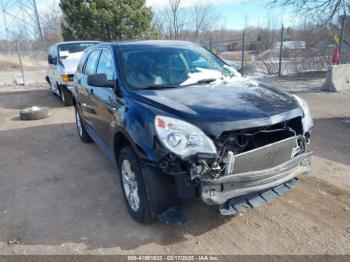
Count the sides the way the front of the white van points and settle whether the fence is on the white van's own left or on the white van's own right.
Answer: on the white van's own left

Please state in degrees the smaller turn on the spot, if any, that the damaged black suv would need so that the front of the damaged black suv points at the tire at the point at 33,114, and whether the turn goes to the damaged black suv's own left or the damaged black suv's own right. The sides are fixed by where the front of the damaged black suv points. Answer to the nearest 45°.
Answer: approximately 180°

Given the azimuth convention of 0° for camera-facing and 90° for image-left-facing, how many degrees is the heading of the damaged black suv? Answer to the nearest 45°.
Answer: approximately 315°

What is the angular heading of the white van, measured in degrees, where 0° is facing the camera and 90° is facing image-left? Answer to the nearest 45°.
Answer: approximately 315°

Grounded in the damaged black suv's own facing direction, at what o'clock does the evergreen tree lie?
The evergreen tree is roughly at 7 o'clock from the damaged black suv.

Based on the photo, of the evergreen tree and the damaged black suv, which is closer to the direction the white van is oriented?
the damaged black suv

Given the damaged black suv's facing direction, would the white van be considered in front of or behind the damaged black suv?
behind

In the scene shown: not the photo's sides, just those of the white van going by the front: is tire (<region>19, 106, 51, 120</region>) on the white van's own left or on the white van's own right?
on the white van's own right

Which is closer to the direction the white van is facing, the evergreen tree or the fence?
the fence
